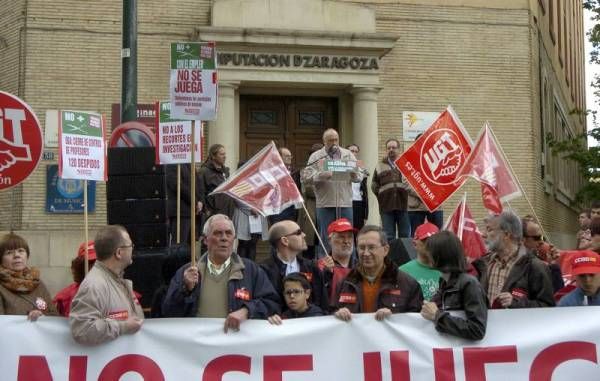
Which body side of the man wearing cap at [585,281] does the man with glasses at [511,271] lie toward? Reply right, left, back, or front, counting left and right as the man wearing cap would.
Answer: right

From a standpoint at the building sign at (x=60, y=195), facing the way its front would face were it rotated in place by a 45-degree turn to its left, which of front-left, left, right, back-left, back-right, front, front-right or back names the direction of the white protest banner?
front-right

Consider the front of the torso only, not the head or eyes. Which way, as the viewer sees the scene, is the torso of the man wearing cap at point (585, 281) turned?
toward the camera

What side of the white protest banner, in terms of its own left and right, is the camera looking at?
front

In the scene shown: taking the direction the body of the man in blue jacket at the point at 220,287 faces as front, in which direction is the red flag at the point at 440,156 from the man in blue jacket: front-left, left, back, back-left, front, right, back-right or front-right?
back-left

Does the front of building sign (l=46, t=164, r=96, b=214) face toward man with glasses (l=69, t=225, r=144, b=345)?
yes

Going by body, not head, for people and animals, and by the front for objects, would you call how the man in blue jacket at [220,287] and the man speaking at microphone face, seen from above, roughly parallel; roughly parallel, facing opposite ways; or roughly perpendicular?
roughly parallel

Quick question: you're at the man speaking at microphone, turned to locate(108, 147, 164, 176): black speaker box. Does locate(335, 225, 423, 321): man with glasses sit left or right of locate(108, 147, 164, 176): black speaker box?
left

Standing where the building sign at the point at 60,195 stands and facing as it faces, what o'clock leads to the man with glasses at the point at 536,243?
The man with glasses is roughly at 11 o'clock from the building sign.

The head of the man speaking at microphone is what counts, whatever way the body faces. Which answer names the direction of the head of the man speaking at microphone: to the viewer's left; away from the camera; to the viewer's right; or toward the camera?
toward the camera

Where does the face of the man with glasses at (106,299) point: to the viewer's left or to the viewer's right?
to the viewer's right

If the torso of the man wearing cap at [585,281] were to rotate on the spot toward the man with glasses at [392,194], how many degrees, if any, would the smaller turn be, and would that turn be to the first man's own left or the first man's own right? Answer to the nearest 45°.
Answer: approximately 135° to the first man's own right

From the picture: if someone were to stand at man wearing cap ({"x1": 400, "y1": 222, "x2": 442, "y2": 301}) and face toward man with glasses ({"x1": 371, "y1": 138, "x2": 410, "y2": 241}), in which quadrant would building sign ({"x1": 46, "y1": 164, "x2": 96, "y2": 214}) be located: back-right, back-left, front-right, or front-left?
front-left

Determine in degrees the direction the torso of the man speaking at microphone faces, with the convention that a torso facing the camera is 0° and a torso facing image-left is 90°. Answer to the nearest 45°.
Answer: approximately 0°

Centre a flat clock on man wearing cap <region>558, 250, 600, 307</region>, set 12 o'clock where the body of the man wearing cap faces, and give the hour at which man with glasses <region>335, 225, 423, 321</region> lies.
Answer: The man with glasses is roughly at 2 o'clock from the man wearing cap.

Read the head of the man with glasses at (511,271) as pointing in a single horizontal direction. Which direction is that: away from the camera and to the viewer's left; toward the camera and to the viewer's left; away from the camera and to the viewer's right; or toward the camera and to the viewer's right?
toward the camera and to the viewer's left

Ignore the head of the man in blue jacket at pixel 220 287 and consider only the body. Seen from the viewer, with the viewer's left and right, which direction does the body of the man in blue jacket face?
facing the viewer
